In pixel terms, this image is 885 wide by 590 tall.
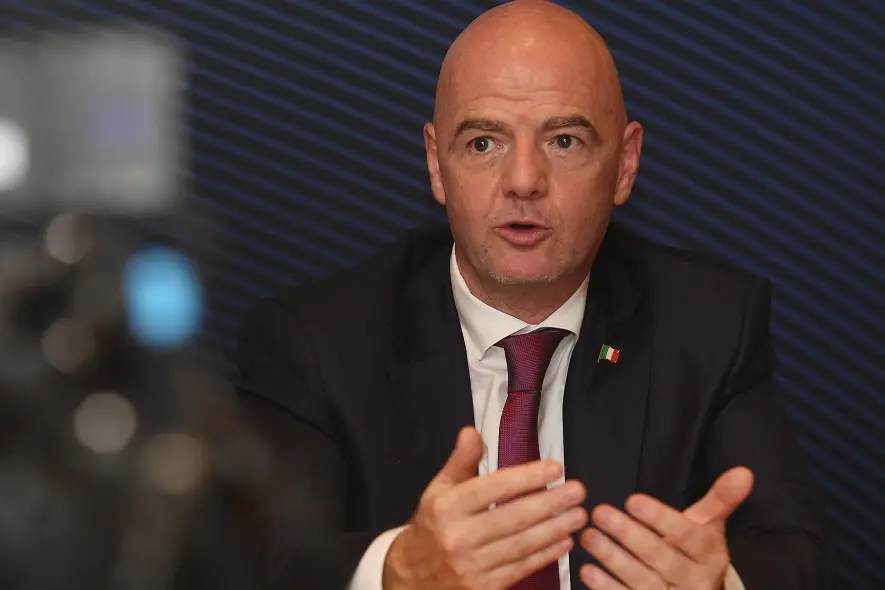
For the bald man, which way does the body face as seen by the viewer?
toward the camera

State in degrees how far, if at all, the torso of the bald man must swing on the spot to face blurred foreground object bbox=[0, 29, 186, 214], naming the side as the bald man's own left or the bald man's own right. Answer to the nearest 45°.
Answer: approximately 45° to the bald man's own right

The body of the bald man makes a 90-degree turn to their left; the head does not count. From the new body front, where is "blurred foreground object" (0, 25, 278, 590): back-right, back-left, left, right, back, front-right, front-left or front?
right

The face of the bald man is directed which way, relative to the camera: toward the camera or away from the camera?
toward the camera
